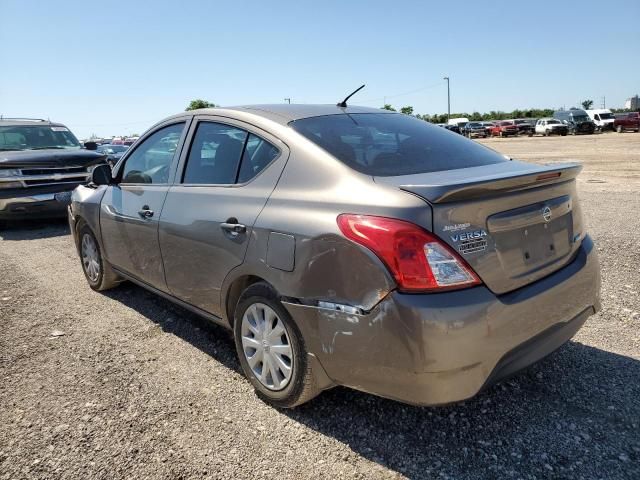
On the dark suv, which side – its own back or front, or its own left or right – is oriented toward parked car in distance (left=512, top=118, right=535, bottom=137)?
left

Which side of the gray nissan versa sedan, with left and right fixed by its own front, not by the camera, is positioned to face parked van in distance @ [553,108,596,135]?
right

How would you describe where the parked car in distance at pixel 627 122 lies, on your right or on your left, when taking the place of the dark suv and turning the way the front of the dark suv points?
on your left

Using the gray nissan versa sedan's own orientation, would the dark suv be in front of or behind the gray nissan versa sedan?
in front

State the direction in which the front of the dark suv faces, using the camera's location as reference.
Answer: facing the viewer and to the right of the viewer

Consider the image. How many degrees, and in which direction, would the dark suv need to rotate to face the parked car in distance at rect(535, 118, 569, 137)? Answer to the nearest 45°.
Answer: approximately 90° to its left

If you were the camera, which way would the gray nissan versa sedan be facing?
facing away from the viewer and to the left of the viewer

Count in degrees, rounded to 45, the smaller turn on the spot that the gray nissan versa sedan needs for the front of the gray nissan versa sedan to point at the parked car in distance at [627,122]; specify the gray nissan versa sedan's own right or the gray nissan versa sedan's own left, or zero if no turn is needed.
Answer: approximately 90° to the gray nissan versa sedan's own right

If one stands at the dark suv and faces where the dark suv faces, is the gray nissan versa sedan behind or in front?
in front

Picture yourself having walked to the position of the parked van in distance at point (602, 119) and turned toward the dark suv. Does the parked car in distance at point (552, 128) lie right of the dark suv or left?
right

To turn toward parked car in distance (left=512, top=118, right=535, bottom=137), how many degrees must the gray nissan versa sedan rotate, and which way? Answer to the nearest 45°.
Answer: approximately 45° to its right

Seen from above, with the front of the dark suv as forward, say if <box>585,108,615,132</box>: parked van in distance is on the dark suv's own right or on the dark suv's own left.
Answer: on the dark suv's own left

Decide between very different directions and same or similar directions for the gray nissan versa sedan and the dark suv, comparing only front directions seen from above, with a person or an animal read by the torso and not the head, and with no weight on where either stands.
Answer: very different directions
